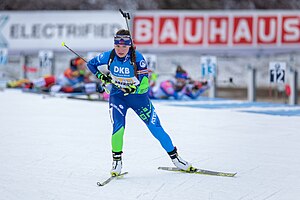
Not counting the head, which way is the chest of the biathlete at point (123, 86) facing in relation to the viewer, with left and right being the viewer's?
facing the viewer
